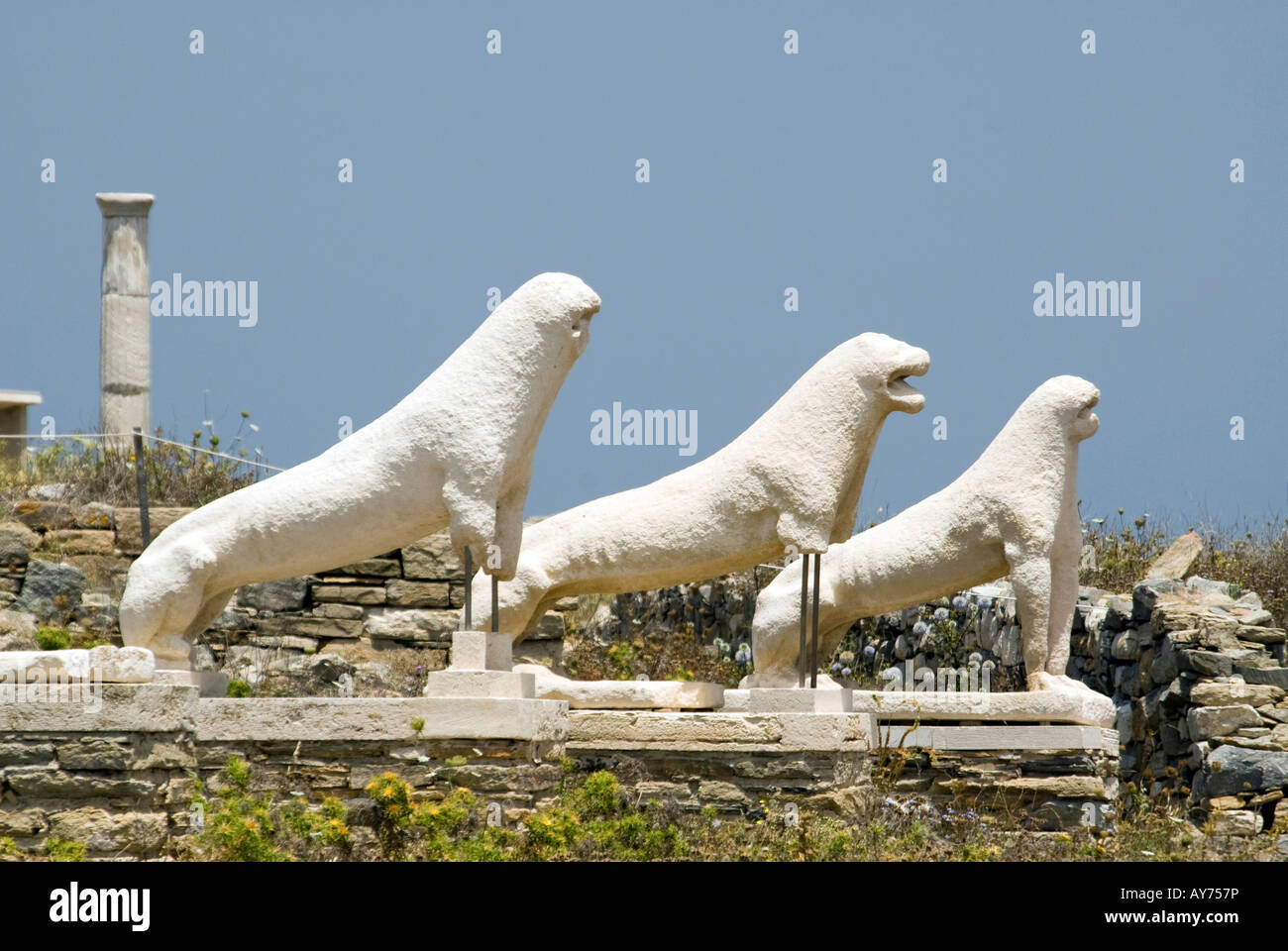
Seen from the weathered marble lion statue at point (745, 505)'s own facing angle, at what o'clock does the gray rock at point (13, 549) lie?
The gray rock is roughly at 7 o'clock from the weathered marble lion statue.

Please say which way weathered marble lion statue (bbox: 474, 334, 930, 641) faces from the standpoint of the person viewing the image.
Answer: facing to the right of the viewer

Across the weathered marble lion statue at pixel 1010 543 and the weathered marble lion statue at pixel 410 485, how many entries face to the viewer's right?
2

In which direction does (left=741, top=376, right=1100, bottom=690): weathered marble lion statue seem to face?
to the viewer's right

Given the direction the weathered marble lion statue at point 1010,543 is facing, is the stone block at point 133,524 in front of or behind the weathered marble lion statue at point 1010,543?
behind

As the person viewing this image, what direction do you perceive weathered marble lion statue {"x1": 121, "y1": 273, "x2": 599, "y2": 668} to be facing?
facing to the right of the viewer

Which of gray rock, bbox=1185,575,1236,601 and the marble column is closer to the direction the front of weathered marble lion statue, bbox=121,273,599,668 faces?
the gray rock

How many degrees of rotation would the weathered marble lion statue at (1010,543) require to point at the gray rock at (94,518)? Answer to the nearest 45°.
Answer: approximately 180°
